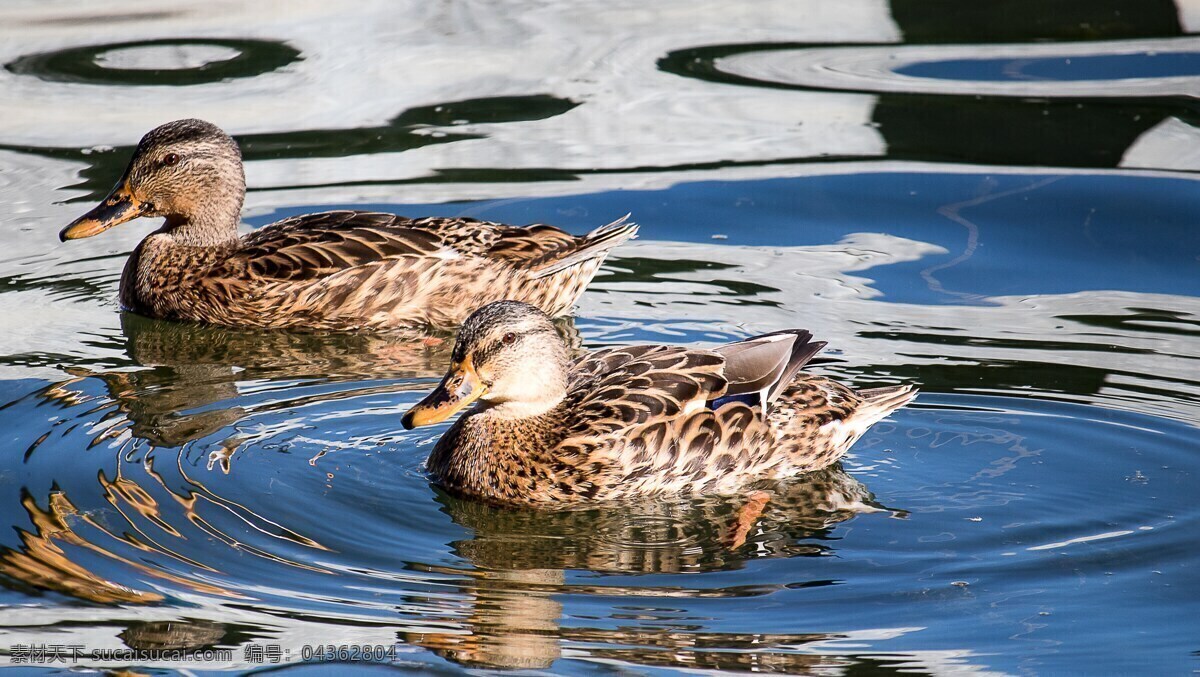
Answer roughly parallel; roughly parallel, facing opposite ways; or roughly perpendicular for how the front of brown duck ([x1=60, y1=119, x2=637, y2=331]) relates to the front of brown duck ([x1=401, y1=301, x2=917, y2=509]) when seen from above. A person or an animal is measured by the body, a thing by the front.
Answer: roughly parallel

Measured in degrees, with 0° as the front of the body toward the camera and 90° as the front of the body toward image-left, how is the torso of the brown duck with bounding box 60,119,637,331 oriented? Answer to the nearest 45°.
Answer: approximately 90°

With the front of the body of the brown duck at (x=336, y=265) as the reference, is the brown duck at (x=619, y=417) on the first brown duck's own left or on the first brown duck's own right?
on the first brown duck's own left

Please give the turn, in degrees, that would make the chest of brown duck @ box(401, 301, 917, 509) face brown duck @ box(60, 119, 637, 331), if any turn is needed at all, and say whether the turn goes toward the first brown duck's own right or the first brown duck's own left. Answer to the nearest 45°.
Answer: approximately 45° to the first brown duck's own right

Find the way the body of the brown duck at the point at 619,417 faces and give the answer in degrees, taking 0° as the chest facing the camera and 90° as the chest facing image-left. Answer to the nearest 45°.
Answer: approximately 90°

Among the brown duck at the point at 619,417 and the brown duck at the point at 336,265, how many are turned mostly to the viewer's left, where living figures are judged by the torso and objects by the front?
2
